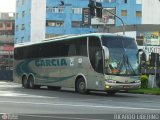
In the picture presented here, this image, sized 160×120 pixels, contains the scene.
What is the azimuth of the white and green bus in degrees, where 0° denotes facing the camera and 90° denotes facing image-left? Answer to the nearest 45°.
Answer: approximately 315°
